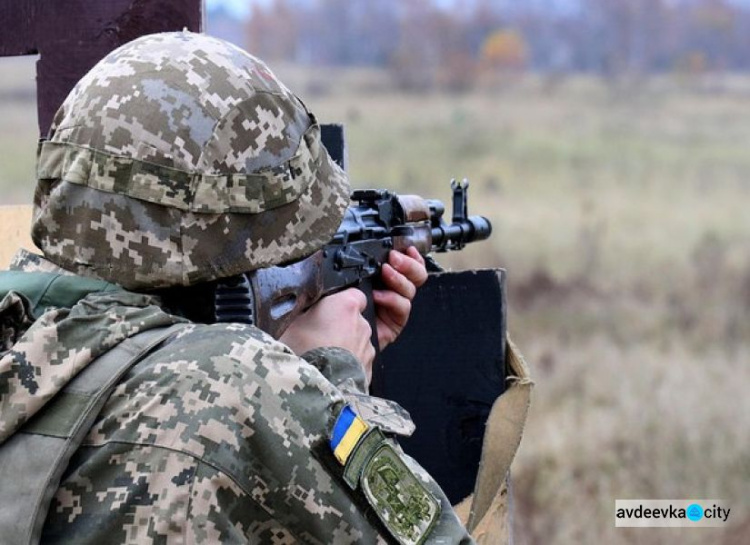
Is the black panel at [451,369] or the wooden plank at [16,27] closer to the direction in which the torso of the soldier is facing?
the black panel

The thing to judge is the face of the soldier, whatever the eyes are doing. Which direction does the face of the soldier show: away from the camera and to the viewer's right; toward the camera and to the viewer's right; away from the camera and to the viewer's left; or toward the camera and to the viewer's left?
away from the camera and to the viewer's right

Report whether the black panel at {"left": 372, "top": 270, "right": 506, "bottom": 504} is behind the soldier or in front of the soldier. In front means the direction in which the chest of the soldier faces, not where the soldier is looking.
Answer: in front

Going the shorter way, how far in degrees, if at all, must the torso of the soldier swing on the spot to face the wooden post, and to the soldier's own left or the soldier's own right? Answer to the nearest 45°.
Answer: approximately 45° to the soldier's own left

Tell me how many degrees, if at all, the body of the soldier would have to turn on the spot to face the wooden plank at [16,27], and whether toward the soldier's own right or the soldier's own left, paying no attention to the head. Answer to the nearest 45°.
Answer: approximately 45° to the soldier's own left

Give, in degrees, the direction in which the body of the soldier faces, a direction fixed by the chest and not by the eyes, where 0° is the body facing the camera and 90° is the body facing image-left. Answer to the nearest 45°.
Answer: approximately 225°

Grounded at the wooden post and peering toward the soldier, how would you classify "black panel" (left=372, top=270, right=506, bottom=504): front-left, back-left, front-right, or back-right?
front-left
